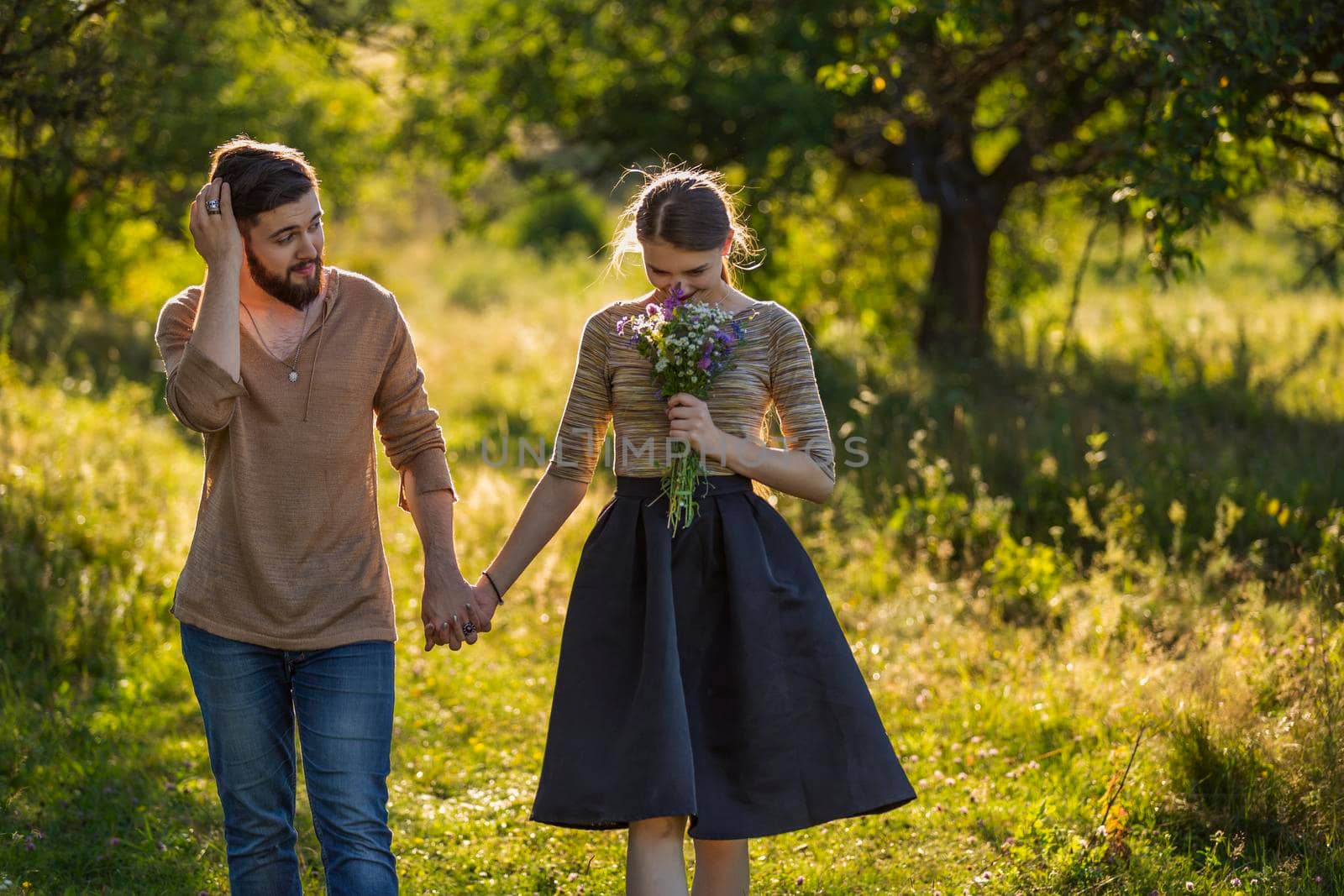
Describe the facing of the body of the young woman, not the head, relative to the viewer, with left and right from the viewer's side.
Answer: facing the viewer
